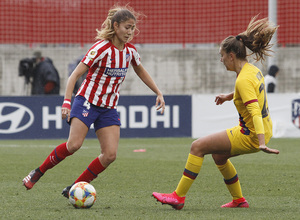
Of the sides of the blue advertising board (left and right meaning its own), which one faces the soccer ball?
front

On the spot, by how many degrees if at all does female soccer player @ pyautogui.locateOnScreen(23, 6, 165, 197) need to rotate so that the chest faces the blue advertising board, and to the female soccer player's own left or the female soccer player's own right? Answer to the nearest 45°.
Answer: approximately 135° to the female soccer player's own left

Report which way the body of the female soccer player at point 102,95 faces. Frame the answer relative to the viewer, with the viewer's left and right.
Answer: facing the viewer and to the right of the viewer

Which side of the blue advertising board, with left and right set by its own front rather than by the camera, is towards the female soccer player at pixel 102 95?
front

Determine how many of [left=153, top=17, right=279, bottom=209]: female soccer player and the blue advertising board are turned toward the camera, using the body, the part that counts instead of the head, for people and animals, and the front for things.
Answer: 1

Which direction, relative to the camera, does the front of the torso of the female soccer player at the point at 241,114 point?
to the viewer's left

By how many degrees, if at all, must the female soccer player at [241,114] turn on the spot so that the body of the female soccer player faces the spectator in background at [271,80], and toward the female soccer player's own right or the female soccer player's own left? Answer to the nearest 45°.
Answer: approximately 90° to the female soccer player's own right

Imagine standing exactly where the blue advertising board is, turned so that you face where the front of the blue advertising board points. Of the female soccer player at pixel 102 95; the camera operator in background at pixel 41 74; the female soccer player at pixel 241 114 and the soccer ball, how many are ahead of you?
3

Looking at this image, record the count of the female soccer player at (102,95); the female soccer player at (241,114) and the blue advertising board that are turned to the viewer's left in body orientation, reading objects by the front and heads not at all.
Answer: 1
